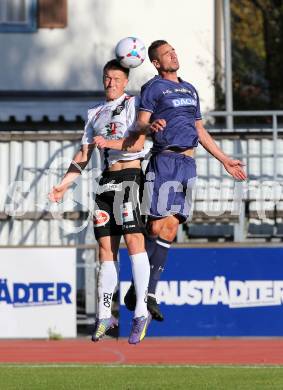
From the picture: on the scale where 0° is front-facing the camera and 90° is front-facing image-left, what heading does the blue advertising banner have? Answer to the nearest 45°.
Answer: approximately 0°
